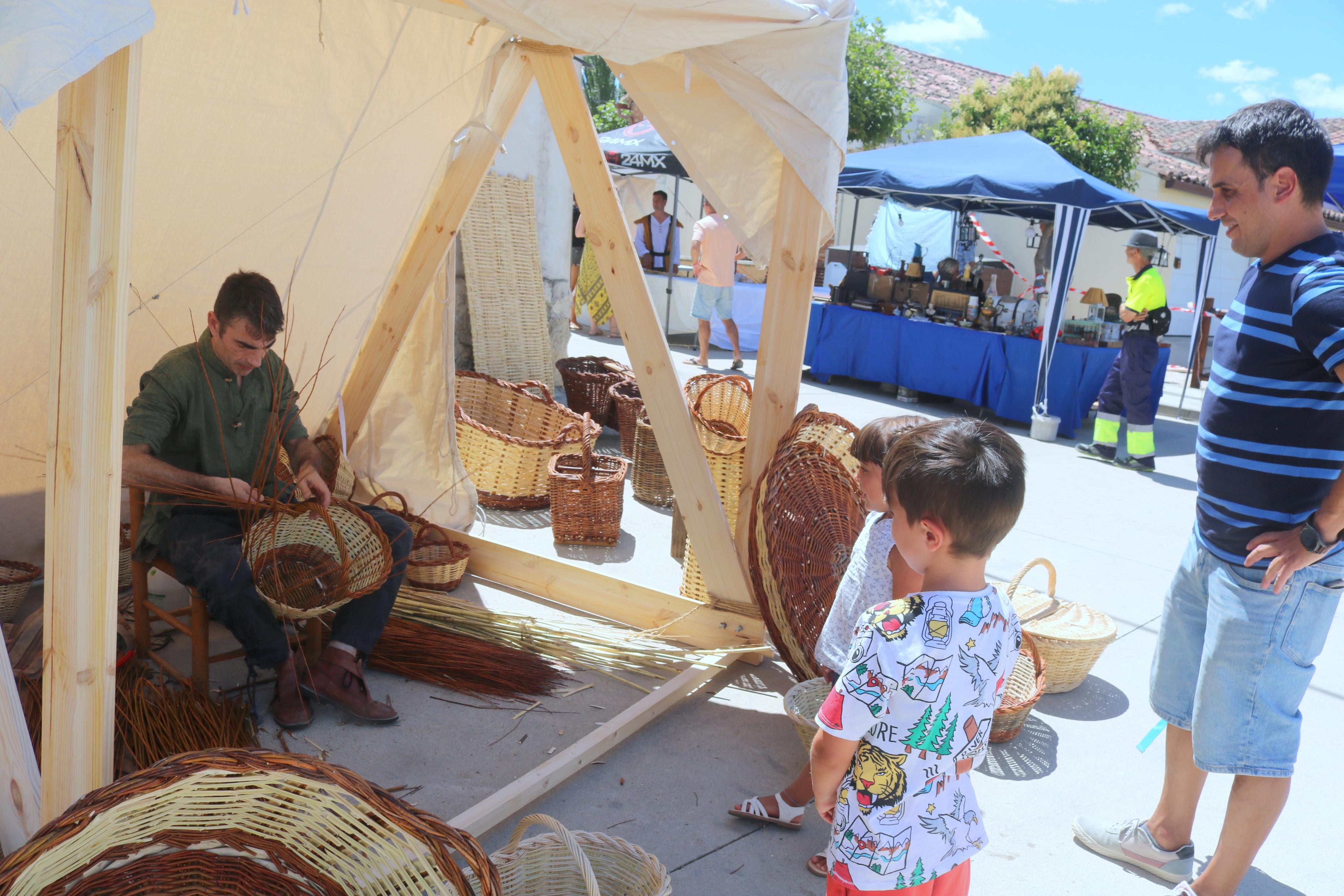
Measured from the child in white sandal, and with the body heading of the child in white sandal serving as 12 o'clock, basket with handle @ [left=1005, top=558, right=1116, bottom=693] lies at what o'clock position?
The basket with handle is roughly at 4 o'clock from the child in white sandal.

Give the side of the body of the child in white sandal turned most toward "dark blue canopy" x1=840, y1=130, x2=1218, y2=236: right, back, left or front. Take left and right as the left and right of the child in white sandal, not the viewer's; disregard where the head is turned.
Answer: right

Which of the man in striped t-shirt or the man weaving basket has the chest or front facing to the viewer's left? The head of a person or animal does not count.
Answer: the man in striped t-shirt

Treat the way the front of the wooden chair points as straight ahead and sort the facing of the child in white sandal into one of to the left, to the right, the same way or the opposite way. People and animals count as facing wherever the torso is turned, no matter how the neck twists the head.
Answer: the opposite way

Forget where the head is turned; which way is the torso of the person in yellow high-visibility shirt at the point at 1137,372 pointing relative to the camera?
to the viewer's left

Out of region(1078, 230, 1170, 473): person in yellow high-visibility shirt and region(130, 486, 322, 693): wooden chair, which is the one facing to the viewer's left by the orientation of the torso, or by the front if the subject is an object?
the person in yellow high-visibility shirt

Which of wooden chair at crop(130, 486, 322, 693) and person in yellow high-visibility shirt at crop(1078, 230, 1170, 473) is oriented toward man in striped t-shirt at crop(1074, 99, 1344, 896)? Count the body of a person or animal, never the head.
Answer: the wooden chair

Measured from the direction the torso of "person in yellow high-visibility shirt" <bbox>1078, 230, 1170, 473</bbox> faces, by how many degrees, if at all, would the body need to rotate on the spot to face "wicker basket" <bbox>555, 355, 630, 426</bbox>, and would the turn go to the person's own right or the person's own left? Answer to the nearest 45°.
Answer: approximately 45° to the person's own left

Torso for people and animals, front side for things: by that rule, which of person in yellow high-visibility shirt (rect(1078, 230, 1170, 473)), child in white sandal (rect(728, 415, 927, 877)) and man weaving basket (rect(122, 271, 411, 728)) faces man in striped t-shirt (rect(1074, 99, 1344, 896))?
the man weaving basket

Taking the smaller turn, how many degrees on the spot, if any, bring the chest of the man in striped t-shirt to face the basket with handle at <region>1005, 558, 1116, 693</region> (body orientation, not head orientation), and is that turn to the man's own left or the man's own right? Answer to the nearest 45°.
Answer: approximately 90° to the man's own right

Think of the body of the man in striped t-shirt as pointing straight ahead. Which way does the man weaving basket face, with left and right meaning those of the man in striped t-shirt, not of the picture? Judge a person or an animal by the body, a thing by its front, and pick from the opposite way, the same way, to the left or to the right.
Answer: the opposite way

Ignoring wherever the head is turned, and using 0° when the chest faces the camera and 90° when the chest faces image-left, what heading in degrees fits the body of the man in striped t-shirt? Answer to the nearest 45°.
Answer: approximately 90°

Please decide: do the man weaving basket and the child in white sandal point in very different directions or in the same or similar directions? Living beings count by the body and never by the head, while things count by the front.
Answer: very different directions

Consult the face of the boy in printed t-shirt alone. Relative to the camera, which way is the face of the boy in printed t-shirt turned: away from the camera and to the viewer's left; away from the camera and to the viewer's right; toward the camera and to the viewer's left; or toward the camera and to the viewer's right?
away from the camera and to the viewer's left
